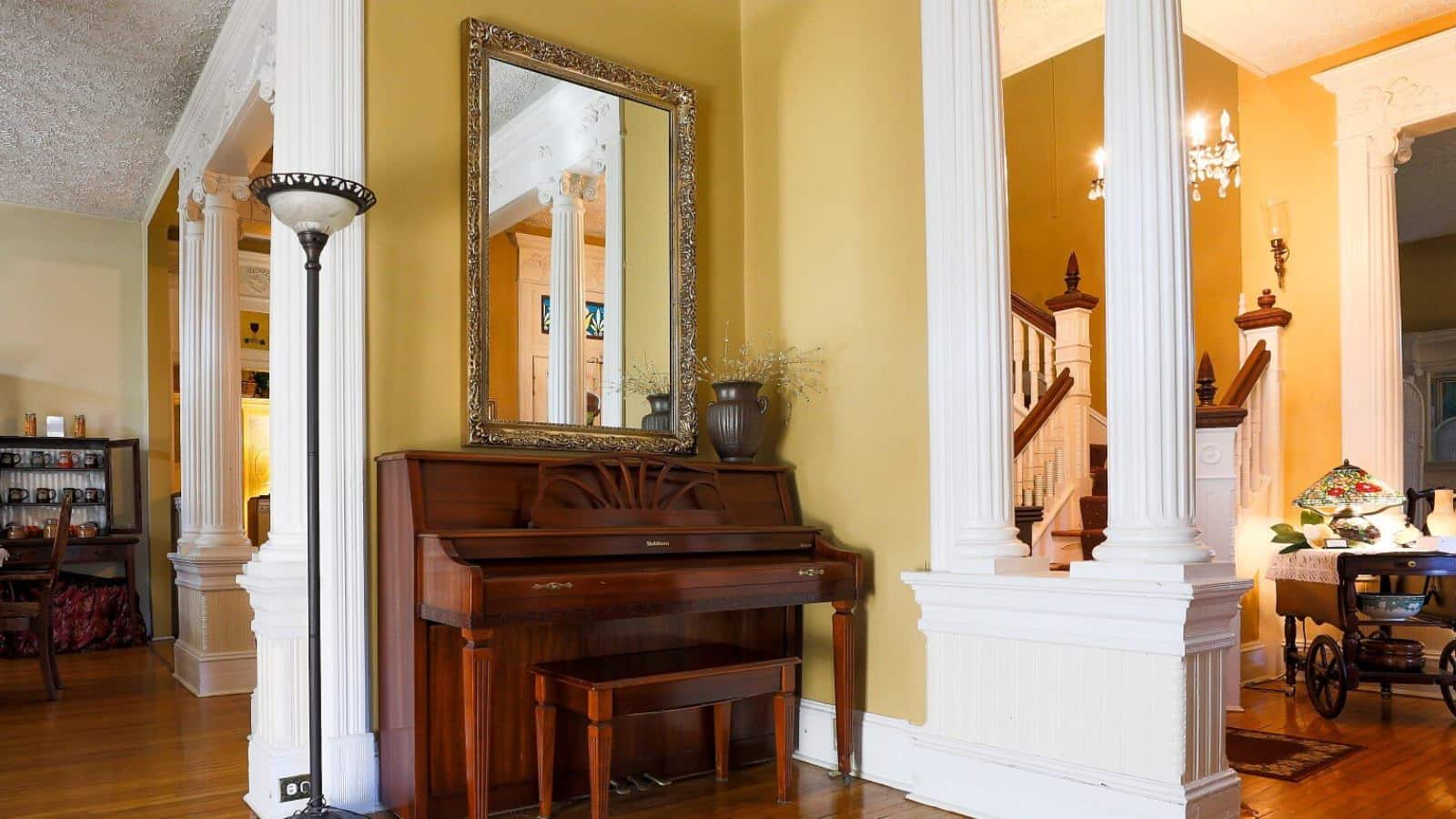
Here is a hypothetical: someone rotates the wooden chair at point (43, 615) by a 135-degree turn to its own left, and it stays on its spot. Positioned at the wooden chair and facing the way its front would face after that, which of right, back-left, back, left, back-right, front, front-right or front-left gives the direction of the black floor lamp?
front-right

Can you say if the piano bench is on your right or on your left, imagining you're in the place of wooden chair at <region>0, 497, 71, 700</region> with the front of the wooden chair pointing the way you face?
on your left

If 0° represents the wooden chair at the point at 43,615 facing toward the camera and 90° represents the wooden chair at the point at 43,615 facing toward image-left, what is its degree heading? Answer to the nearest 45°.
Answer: approximately 90°

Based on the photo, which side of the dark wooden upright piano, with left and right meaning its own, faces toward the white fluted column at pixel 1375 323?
left

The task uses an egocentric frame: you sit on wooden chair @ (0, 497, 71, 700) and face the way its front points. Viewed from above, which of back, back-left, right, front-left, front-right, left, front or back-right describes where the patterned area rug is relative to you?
back-left

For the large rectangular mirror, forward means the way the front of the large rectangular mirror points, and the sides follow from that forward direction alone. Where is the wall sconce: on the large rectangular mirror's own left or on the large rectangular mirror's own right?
on the large rectangular mirror's own left

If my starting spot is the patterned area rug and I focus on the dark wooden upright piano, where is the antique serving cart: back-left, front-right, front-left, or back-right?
back-right

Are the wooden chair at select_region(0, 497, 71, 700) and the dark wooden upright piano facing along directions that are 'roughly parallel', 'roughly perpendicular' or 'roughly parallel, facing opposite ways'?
roughly perpendicular

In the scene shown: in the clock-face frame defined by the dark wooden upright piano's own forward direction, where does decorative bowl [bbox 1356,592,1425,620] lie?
The decorative bowl is roughly at 10 o'clock from the dark wooden upright piano.

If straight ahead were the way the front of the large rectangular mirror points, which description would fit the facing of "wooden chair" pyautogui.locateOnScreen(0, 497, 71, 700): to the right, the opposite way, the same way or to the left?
to the right

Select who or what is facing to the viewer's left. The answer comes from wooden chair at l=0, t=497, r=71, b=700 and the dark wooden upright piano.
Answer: the wooden chair

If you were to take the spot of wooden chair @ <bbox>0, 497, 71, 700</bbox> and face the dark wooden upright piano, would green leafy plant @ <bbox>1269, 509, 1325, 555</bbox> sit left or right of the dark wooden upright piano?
left

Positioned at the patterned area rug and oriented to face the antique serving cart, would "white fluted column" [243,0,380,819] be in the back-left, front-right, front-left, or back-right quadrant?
back-left

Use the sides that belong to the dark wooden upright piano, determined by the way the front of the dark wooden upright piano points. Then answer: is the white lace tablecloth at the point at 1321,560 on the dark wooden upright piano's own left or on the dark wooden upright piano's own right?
on the dark wooden upright piano's own left

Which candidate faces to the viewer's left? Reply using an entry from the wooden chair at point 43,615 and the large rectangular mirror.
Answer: the wooden chair

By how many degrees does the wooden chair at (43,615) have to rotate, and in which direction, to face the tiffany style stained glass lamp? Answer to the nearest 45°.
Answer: approximately 135° to its left

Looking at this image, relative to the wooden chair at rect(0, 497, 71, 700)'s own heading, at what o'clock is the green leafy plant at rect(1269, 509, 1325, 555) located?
The green leafy plant is roughly at 7 o'clock from the wooden chair.
